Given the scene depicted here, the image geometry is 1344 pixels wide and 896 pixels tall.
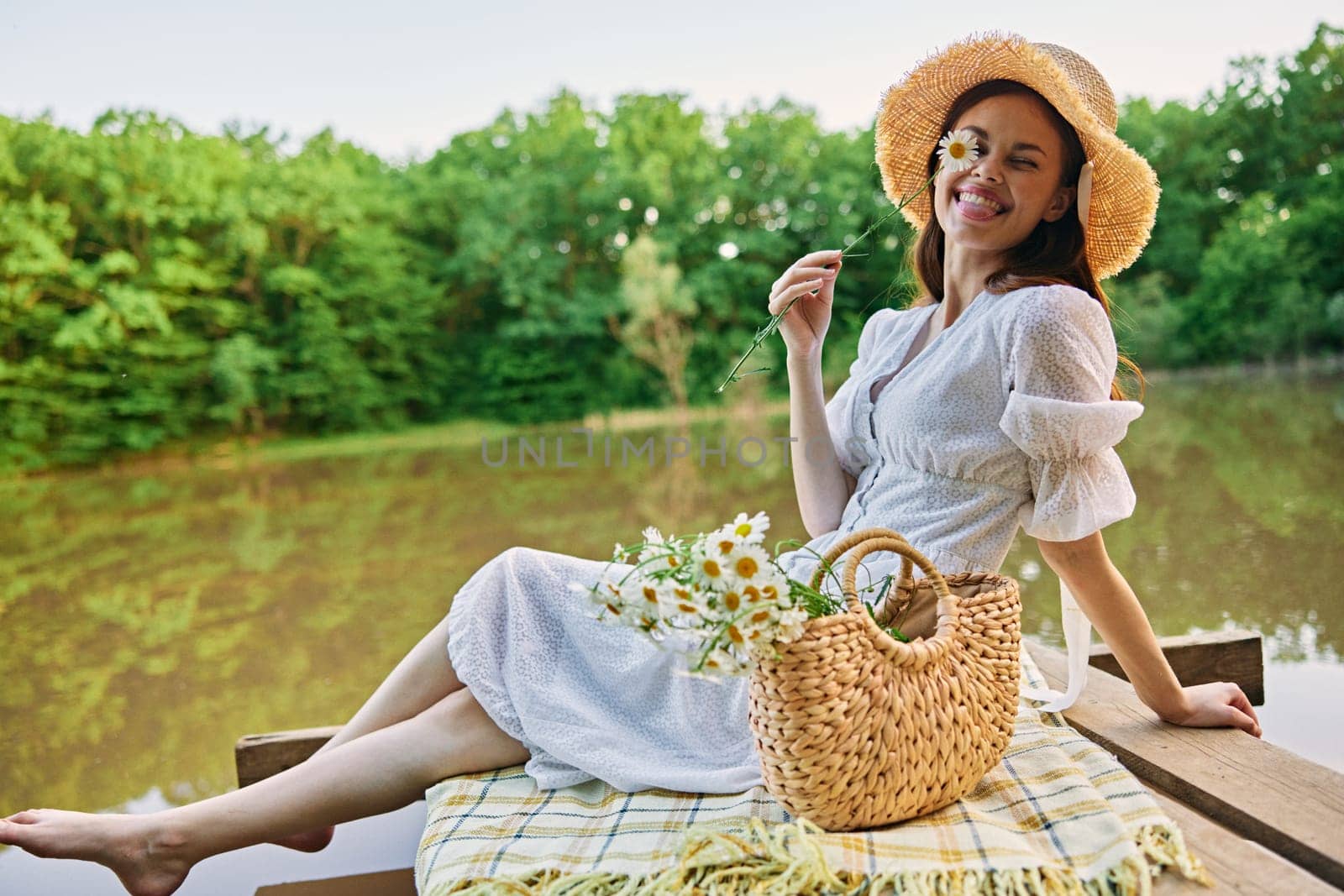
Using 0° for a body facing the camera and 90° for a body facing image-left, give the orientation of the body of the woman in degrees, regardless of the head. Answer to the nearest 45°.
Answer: approximately 45°
